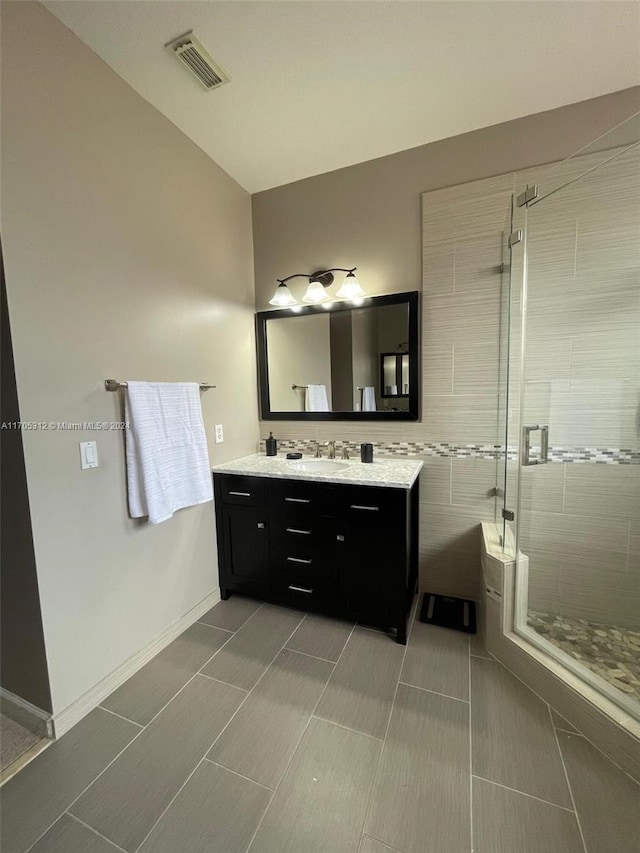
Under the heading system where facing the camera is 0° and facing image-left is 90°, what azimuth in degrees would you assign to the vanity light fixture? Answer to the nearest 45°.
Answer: approximately 45°

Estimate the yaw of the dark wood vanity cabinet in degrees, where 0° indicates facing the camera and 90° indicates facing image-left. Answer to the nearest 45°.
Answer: approximately 45°

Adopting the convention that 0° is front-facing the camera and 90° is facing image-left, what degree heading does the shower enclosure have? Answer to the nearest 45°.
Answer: approximately 45°

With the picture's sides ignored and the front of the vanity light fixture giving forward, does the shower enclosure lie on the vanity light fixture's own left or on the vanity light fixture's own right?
on the vanity light fixture's own left

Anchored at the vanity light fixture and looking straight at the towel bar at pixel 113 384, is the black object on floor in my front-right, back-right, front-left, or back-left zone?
back-left

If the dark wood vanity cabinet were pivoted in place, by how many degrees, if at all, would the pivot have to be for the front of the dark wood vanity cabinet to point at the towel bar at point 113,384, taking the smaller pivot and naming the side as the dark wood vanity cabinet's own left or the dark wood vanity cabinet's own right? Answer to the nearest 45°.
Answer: approximately 45° to the dark wood vanity cabinet's own right

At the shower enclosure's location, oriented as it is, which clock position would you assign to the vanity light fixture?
The vanity light fixture is roughly at 1 o'clock from the shower enclosure.

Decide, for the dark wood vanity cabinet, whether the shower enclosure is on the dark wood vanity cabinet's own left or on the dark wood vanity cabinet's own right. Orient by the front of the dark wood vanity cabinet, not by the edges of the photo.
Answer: on the dark wood vanity cabinet's own left

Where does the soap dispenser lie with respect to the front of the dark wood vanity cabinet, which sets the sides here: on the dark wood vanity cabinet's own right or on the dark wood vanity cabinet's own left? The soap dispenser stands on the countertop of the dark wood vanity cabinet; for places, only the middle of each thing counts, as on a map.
on the dark wood vanity cabinet's own right
